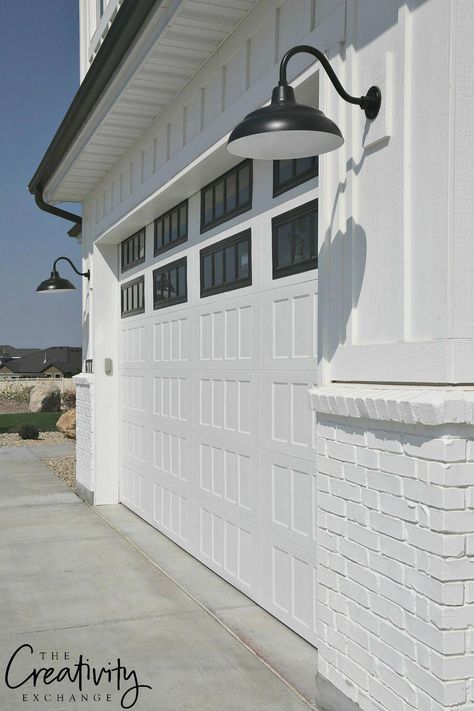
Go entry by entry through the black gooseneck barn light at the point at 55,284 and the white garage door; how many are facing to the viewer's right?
0

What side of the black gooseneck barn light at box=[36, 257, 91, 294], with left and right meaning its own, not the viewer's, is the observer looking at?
left

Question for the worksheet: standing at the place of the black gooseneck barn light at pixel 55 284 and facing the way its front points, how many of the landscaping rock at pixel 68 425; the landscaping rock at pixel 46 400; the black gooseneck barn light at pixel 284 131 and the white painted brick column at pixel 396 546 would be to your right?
2

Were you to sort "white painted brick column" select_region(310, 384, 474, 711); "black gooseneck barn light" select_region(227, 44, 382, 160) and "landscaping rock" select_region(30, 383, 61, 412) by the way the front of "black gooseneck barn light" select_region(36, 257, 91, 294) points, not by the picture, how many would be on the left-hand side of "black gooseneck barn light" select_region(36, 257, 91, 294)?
2

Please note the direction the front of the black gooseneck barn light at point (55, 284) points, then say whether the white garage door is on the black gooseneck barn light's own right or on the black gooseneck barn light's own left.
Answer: on the black gooseneck barn light's own left

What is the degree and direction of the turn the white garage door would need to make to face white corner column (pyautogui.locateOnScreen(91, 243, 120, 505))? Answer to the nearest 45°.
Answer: approximately 135° to its right

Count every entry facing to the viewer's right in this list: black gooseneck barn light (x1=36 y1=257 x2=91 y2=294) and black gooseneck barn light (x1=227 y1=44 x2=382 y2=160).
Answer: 0

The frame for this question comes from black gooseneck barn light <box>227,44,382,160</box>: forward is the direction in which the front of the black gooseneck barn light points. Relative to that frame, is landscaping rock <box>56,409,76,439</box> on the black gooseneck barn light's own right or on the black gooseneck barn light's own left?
on the black gooseneck barn light's own right

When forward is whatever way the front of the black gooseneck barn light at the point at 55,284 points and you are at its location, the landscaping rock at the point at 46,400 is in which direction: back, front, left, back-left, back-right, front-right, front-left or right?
right

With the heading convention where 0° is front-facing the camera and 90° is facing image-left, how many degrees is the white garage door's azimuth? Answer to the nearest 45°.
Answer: approximately 45°
